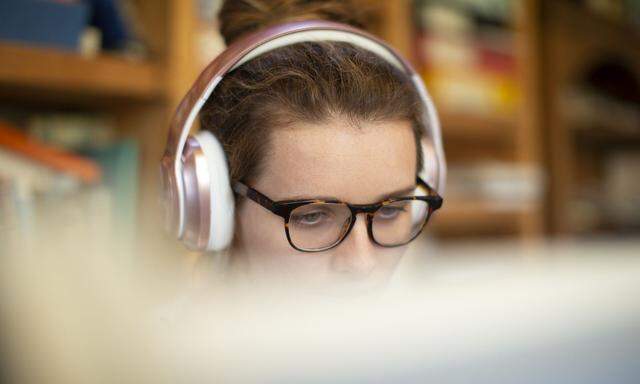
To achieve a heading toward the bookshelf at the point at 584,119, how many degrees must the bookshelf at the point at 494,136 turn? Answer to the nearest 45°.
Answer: approximately 135° to its left

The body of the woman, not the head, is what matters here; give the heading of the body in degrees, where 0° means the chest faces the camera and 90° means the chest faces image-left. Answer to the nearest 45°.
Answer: approximately 315°

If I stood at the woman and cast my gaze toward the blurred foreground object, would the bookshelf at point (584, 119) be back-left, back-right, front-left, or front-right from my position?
back-left

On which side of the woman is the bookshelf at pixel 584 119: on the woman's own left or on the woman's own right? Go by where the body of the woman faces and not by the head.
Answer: on the woman's own left

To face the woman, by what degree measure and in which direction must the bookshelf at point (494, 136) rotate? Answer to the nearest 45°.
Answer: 0° — it already faces them

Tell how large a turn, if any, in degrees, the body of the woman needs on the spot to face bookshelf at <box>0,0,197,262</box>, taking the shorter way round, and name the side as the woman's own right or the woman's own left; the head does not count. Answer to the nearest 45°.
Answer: approximately 180°

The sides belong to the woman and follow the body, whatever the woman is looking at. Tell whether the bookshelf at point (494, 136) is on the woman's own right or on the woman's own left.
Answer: on the woman's own left

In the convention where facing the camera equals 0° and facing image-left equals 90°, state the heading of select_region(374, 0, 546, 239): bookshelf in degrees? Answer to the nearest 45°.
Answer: approximately 0°

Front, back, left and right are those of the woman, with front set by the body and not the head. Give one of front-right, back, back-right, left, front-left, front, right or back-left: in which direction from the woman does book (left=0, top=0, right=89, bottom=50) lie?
back
